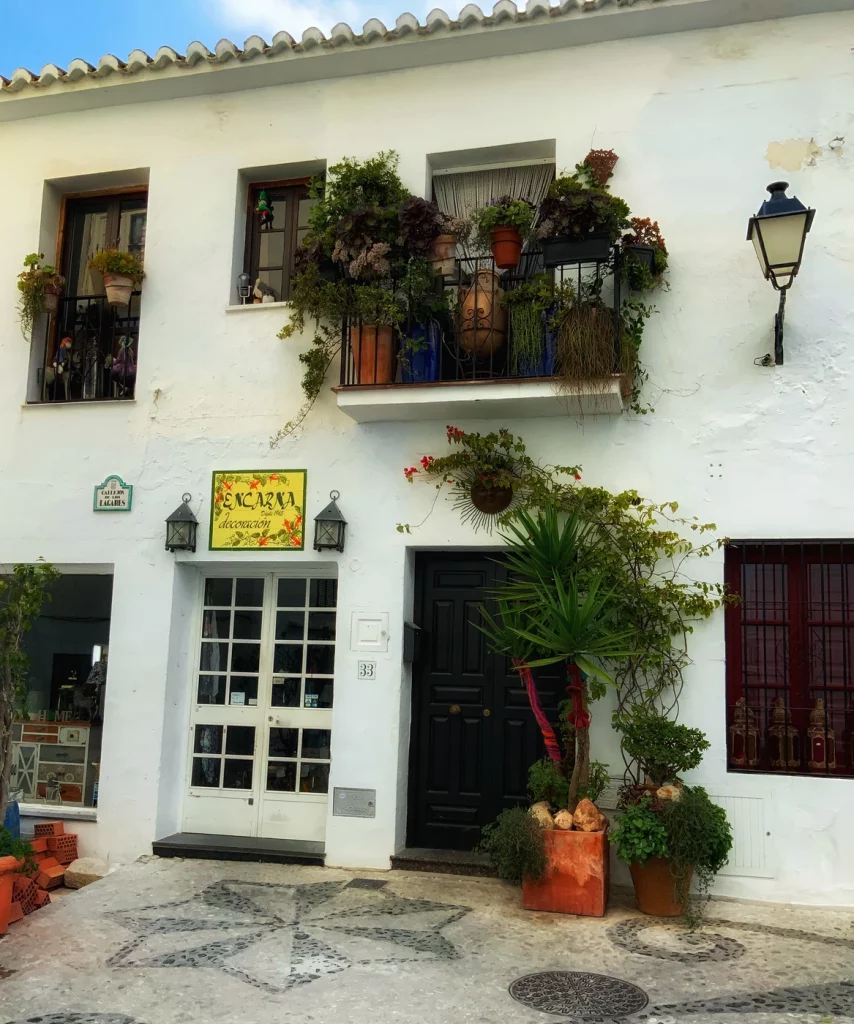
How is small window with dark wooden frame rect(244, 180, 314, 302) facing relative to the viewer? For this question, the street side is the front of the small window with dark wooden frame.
toward the camera

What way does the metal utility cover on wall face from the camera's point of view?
toward the camera

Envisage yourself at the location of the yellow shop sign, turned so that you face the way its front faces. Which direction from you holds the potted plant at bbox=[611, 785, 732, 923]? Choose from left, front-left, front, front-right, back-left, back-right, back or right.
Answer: front-left

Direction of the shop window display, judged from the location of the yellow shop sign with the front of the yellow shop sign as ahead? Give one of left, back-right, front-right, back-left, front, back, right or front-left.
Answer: back-right

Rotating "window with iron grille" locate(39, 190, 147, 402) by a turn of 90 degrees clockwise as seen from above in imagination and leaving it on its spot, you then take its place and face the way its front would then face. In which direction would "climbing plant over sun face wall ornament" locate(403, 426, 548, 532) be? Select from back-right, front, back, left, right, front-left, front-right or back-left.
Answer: back-left

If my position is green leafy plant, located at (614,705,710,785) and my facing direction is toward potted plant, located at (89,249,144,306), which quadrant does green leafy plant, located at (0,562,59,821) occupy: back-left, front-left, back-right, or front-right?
front-left

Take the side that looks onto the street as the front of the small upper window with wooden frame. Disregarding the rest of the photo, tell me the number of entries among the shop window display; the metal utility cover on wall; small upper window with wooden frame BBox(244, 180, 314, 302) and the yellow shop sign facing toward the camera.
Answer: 4

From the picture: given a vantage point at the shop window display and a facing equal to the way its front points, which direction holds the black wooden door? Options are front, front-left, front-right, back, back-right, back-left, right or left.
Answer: front-left
